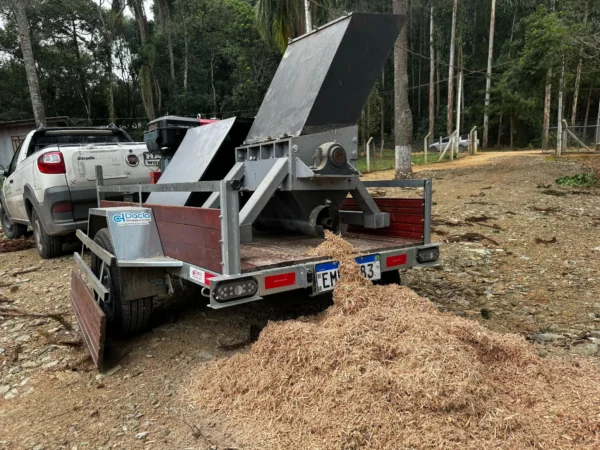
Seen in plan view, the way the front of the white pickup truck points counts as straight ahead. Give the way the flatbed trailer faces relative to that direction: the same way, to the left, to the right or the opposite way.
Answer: the same way

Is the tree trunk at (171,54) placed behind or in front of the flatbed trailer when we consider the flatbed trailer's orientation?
in front

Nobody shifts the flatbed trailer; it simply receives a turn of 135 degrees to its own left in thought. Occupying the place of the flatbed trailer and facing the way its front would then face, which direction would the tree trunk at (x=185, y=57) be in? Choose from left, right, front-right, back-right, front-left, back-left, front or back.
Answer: back

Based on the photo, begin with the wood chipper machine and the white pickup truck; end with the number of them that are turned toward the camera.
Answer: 0

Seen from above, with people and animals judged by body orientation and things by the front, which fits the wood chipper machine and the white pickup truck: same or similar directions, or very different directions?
same or similar directions

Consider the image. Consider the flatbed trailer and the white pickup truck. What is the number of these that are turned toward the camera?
0

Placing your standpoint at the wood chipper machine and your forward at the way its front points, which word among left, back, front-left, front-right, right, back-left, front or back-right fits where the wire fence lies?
right

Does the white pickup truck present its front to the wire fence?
no

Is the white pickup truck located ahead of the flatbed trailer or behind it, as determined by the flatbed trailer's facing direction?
ahead

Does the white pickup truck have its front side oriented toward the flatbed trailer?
no

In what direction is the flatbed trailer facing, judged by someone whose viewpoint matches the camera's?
facing away from the viewer and to the left of the viewer

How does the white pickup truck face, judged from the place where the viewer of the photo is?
facing away from the viewer and to the left of the viewer

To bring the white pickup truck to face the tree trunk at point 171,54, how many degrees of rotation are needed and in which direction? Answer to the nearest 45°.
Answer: approximately 45° to its right

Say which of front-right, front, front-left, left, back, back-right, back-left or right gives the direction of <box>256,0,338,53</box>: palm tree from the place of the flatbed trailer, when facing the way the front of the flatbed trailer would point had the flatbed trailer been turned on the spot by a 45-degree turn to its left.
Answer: right

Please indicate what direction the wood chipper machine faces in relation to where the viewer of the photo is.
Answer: facing away from the viewer and to the left of the viewer

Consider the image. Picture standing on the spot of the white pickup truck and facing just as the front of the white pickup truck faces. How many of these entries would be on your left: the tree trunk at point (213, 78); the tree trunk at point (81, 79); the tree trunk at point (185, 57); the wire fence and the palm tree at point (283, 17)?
0

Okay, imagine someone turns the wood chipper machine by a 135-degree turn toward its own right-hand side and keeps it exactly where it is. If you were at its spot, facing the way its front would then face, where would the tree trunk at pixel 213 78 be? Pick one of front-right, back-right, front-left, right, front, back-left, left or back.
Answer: left
